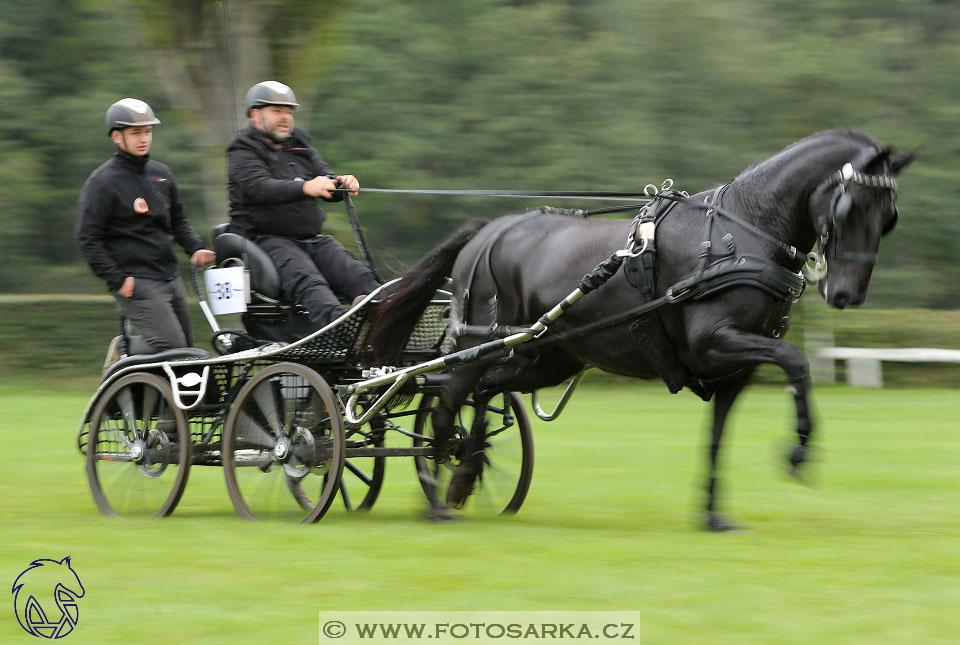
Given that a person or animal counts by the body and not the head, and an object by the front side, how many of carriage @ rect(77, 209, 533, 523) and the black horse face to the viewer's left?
0

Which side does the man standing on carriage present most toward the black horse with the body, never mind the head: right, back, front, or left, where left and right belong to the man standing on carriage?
front

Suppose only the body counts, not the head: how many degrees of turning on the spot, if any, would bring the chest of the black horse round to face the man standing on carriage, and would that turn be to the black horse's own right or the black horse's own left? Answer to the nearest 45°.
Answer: approximately 180°

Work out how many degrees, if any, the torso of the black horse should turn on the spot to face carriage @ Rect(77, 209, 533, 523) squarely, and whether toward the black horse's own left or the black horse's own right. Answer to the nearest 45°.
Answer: approximately 180°

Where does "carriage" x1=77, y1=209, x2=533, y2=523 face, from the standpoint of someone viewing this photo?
facing the viewer and to the right of the viewer

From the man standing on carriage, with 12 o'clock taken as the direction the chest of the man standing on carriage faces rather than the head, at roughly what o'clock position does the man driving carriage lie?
The man driving carriage is roughly at 11 o'clock from the man standing on carriage.

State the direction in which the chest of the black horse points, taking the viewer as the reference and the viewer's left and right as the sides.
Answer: facing to the right of the viewer
